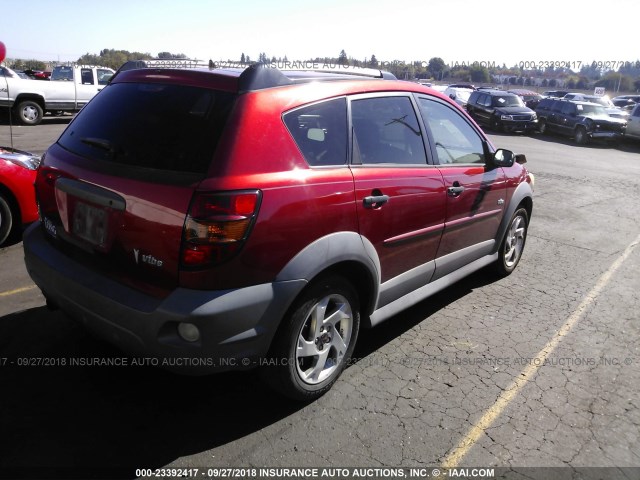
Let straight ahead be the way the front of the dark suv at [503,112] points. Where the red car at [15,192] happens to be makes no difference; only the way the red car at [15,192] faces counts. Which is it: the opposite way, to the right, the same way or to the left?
to the left

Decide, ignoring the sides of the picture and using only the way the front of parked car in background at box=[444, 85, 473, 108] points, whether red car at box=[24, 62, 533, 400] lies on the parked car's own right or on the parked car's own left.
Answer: on the parked car's own right

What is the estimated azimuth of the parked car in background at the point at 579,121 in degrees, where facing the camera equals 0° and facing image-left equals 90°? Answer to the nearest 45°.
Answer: approximately 315°

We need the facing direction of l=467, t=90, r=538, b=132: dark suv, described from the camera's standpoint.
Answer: facing the viewer and to the right of the viewer

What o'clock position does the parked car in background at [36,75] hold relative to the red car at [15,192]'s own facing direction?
The parked car in background is roughly at 9 o'clock from the red car.

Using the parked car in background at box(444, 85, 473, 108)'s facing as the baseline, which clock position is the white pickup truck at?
The white pickup truck is roughly at 3 o'clock from the parked car in background.

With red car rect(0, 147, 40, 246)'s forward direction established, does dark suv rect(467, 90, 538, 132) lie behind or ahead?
ahead

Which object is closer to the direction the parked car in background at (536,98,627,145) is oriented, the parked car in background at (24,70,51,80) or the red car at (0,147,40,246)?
the red car

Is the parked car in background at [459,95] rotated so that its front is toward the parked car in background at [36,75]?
no

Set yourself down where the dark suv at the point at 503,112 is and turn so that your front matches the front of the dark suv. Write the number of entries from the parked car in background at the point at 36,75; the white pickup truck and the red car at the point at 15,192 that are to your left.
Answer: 0

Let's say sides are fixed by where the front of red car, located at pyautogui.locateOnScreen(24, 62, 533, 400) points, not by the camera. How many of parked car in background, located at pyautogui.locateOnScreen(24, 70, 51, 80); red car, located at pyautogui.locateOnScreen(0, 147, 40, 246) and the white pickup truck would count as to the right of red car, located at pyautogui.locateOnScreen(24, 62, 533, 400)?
0

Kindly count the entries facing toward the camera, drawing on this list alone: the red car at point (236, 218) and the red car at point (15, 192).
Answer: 0

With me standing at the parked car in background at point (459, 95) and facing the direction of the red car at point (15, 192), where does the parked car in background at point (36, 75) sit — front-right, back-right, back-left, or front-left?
front-right

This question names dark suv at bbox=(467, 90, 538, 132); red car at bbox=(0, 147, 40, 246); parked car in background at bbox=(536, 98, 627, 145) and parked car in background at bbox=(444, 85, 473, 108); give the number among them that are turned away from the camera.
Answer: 0

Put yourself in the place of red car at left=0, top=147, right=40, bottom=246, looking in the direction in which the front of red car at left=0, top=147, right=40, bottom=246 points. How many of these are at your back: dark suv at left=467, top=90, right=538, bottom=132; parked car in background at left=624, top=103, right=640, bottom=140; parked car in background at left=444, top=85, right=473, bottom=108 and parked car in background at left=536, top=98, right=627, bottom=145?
0

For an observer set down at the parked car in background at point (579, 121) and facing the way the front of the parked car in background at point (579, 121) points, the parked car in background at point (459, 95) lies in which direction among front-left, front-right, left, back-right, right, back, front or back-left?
back

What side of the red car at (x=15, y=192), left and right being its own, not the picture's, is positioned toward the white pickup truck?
left
